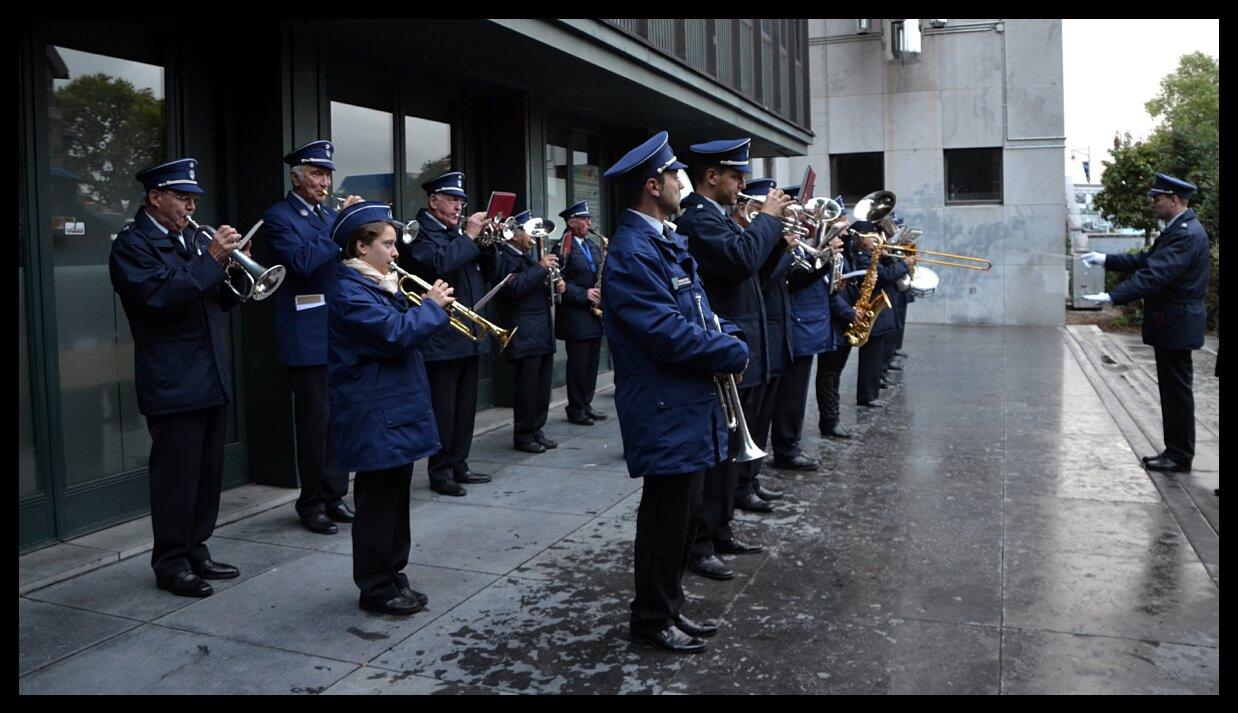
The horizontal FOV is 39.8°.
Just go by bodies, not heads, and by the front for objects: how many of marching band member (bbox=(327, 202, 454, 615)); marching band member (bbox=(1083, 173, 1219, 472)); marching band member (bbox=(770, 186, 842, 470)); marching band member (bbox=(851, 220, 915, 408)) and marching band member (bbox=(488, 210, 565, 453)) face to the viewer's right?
4

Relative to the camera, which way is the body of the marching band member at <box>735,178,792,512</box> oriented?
to the viewer's right

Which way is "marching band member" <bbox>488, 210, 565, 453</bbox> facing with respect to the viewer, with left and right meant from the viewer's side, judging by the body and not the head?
facing to the right of the viewer

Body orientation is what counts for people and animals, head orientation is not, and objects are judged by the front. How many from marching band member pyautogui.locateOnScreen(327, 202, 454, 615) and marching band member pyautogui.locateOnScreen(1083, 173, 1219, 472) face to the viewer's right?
1

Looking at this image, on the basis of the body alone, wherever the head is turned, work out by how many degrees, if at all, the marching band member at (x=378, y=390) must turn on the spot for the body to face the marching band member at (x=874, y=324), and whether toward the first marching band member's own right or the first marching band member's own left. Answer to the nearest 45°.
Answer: approximately 45° to the first marching band member's own left

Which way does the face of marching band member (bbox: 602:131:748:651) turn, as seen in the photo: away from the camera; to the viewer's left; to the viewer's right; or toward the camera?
to the viewer's right

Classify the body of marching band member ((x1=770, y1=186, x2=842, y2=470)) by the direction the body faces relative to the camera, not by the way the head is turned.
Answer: to the viewer's right

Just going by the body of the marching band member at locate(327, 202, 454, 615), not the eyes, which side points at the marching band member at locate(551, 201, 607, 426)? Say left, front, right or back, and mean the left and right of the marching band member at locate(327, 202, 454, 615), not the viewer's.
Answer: left

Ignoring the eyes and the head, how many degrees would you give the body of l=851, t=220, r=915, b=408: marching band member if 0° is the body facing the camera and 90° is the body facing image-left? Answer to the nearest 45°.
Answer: approximately 270°

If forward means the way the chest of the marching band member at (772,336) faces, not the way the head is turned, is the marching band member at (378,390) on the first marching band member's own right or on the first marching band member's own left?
on the first marching band member's own right

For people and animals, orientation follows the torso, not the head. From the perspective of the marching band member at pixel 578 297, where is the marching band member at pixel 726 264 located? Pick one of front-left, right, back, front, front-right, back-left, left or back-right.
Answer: front-right

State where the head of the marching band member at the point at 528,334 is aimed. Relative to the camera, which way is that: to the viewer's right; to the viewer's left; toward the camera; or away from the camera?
to the viewer's right

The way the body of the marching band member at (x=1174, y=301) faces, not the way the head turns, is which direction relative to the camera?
to the viewer's left

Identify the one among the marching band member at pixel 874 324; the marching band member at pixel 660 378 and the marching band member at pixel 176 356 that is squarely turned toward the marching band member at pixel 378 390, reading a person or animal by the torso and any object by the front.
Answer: the marching band member at pixel 176 356
